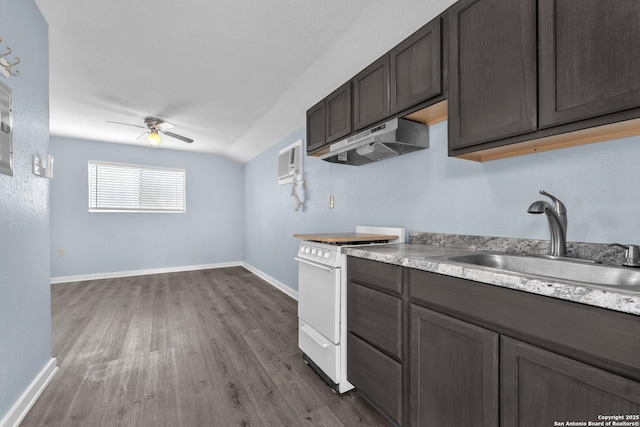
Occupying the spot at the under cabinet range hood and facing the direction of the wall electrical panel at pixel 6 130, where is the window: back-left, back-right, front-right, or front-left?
front-right

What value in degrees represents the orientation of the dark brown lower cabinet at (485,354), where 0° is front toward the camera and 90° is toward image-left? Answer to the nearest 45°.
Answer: approximately 45°

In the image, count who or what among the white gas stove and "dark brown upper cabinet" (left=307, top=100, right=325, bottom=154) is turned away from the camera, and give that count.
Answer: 0

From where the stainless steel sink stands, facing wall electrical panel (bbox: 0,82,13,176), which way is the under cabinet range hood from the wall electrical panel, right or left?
right

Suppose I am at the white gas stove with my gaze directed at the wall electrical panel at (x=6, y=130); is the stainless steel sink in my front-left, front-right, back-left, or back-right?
back-left

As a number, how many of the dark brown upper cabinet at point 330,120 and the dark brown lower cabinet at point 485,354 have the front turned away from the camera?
0

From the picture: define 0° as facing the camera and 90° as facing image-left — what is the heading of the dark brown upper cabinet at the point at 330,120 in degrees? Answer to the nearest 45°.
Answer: approximately 45°

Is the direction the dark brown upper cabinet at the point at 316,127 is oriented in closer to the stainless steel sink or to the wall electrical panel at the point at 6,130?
the wall electrical panel

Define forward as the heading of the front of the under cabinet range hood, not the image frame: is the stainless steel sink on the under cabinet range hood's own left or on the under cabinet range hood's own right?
on the under cabinet range hood's own left

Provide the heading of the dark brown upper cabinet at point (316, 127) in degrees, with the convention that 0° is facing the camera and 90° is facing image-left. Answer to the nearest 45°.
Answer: approximately 45°

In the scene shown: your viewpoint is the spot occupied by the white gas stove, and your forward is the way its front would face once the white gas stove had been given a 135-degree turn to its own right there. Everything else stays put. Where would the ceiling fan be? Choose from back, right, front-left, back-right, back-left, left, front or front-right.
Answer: front-left

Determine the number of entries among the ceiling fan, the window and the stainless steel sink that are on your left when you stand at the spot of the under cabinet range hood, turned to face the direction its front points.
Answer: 1

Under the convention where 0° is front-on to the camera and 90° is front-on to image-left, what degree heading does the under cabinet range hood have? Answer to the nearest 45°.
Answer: approximately 45°

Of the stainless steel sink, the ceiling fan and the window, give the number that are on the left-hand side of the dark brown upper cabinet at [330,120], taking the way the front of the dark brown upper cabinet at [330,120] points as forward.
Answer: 1

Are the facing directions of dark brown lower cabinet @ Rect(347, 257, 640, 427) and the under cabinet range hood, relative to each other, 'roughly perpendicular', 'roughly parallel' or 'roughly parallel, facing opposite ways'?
roughly parallel

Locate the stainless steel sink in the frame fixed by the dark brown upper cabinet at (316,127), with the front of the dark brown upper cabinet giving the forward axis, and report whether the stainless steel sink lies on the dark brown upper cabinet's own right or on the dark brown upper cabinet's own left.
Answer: on the dark brown upper cabinet's own left

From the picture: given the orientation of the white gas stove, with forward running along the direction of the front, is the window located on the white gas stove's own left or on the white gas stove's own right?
on the white gas stove's own right

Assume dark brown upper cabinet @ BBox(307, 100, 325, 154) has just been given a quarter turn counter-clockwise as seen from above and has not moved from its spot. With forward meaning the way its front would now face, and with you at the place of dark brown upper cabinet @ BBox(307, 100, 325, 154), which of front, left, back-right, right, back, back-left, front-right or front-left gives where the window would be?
back
